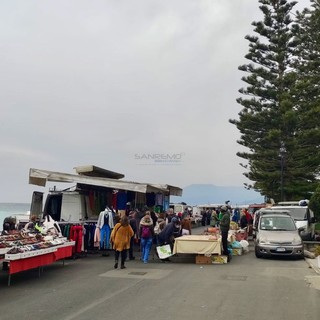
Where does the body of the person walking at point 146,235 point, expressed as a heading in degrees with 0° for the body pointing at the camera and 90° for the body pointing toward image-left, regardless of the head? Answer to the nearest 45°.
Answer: approximately 180°

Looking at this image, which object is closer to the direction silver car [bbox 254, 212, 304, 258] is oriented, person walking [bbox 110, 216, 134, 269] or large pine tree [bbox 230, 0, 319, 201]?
the person walking

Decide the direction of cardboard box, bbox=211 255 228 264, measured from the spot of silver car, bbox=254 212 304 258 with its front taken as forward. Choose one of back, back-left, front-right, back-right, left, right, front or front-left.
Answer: front-right

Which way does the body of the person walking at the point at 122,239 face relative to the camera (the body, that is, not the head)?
away from the camera

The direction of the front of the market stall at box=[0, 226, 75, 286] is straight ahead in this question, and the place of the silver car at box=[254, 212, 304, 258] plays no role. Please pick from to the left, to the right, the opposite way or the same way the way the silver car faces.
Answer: to the right

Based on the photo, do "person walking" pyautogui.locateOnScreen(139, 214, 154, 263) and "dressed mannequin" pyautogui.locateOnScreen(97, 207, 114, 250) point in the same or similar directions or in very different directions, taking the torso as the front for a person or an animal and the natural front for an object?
very different directions

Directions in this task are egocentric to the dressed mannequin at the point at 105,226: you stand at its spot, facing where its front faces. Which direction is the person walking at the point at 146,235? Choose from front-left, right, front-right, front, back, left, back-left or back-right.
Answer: front-left

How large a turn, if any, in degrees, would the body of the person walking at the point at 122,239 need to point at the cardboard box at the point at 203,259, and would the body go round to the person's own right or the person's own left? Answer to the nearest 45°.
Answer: approximately 90° to the person's own right

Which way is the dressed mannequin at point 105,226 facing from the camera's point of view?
toward the camera

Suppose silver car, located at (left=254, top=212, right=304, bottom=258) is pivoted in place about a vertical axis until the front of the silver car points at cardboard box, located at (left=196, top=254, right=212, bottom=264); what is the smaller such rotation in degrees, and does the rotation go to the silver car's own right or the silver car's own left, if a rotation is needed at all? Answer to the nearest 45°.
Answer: approximately 45° to the silver car's own right

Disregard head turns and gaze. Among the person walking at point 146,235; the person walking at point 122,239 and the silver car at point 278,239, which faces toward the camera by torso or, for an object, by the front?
the silver car

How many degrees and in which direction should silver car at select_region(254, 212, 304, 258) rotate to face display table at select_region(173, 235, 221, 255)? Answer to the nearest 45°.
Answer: approximately 45° to its right

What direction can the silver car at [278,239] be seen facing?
toward the camera
